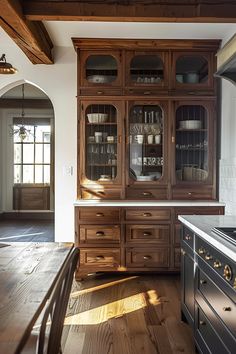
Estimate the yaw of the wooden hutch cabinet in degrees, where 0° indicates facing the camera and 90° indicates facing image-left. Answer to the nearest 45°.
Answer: approximately 0°
